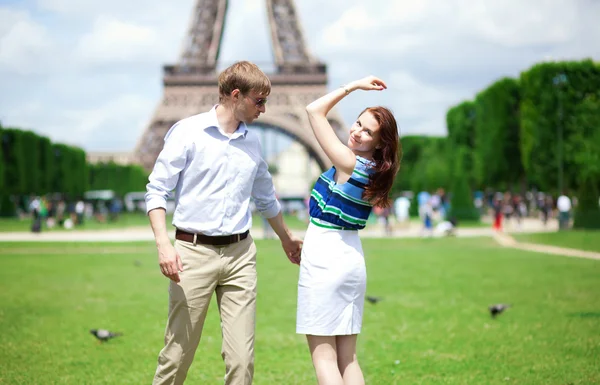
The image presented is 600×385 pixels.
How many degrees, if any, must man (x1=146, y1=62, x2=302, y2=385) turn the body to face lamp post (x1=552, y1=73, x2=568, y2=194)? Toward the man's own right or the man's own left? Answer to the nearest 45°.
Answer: approximately 90° to the man's own left

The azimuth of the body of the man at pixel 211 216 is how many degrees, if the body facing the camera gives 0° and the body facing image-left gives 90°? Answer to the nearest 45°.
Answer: approximately 315°

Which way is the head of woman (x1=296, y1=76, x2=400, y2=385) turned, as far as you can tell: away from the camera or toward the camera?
toward the camera

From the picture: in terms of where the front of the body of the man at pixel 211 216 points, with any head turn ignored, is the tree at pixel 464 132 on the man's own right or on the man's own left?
on the man's own left

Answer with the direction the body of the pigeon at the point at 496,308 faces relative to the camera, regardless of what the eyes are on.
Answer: to the viewer's left

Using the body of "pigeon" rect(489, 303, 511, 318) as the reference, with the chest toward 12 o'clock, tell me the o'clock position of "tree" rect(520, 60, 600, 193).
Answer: The tree is roughly at 3 o'clock from the pigeon.

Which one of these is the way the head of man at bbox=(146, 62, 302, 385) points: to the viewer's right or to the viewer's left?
to the viewer's right

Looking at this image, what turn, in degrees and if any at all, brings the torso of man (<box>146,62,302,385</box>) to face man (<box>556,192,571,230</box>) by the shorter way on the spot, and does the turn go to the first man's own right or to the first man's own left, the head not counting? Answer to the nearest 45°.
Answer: approximately 90° to the first man's own left

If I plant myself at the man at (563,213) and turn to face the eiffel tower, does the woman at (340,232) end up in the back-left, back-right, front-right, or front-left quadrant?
back-left

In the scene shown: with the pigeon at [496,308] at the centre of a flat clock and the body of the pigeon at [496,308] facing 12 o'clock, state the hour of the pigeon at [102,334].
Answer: the pigeon at [102,334] is roughly at 11 o'clock from the pigeon at [496,308].

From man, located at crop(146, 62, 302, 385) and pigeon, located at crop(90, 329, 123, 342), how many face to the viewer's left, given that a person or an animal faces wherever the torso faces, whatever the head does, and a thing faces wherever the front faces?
1

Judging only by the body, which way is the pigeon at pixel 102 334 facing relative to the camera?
to the viewer's left
